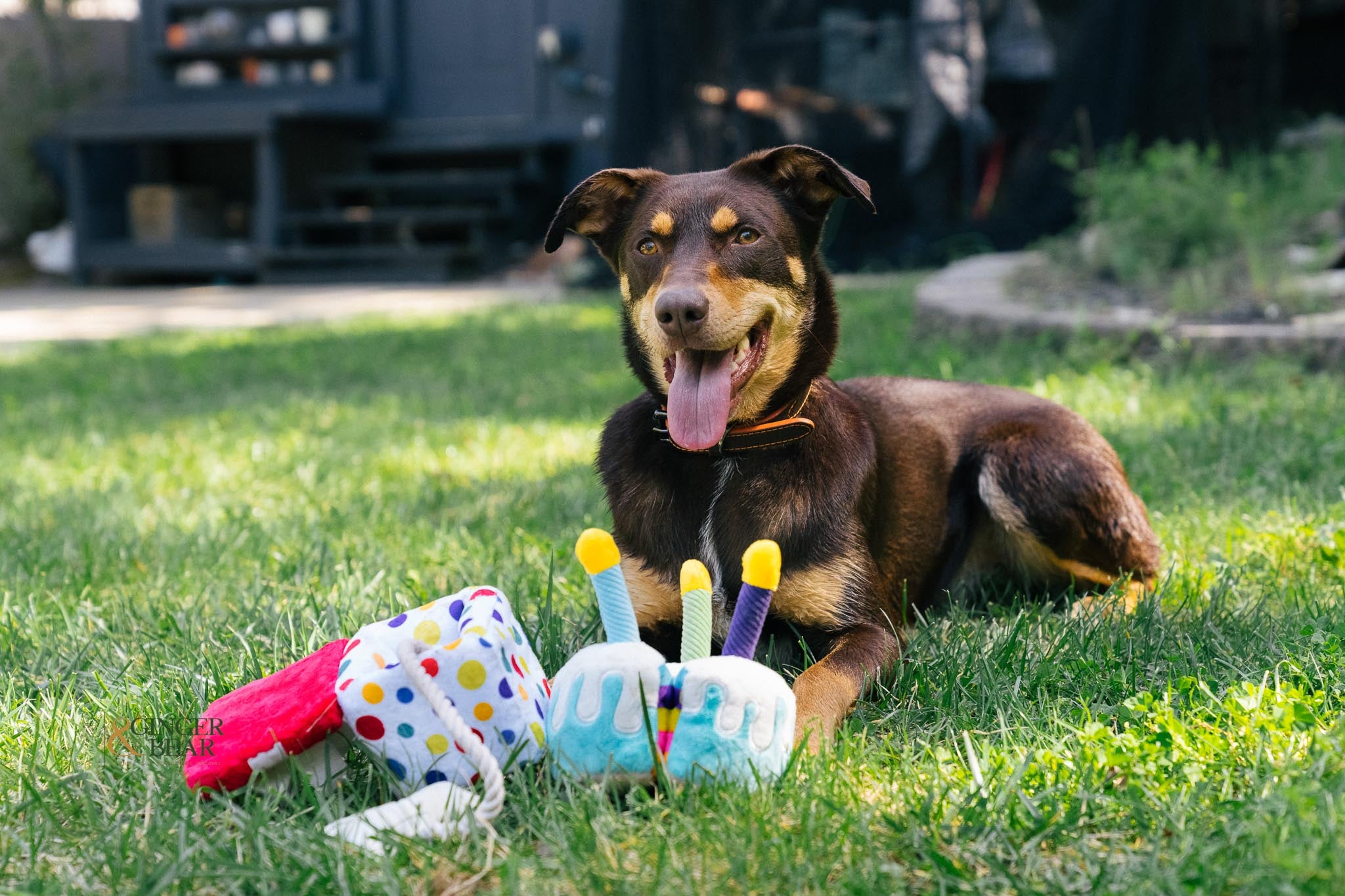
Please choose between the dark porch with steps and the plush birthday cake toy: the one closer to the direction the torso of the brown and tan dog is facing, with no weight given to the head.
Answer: the plush birthday cake toy

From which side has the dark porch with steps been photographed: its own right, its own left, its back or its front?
front

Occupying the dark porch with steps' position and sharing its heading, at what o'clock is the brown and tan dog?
The brown and tan dog is roughly at 12 o'clock from the dark porch with steps.

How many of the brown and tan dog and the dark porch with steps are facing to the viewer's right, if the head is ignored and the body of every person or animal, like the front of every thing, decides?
0

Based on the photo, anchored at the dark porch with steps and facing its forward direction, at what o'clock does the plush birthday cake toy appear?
The plush birthday cake toy is roughly at 12 o'clock from the dark porch with steps.

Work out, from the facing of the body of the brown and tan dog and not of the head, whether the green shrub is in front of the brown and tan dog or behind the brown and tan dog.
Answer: behind

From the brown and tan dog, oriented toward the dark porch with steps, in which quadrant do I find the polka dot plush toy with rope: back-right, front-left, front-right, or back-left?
back-left

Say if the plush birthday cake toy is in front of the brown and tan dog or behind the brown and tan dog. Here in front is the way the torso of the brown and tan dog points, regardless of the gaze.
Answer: in front

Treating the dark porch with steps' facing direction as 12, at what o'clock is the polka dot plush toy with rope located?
The polka dot plush toy with rope is roughly at 12 o'clock from the dark porch with steps.
